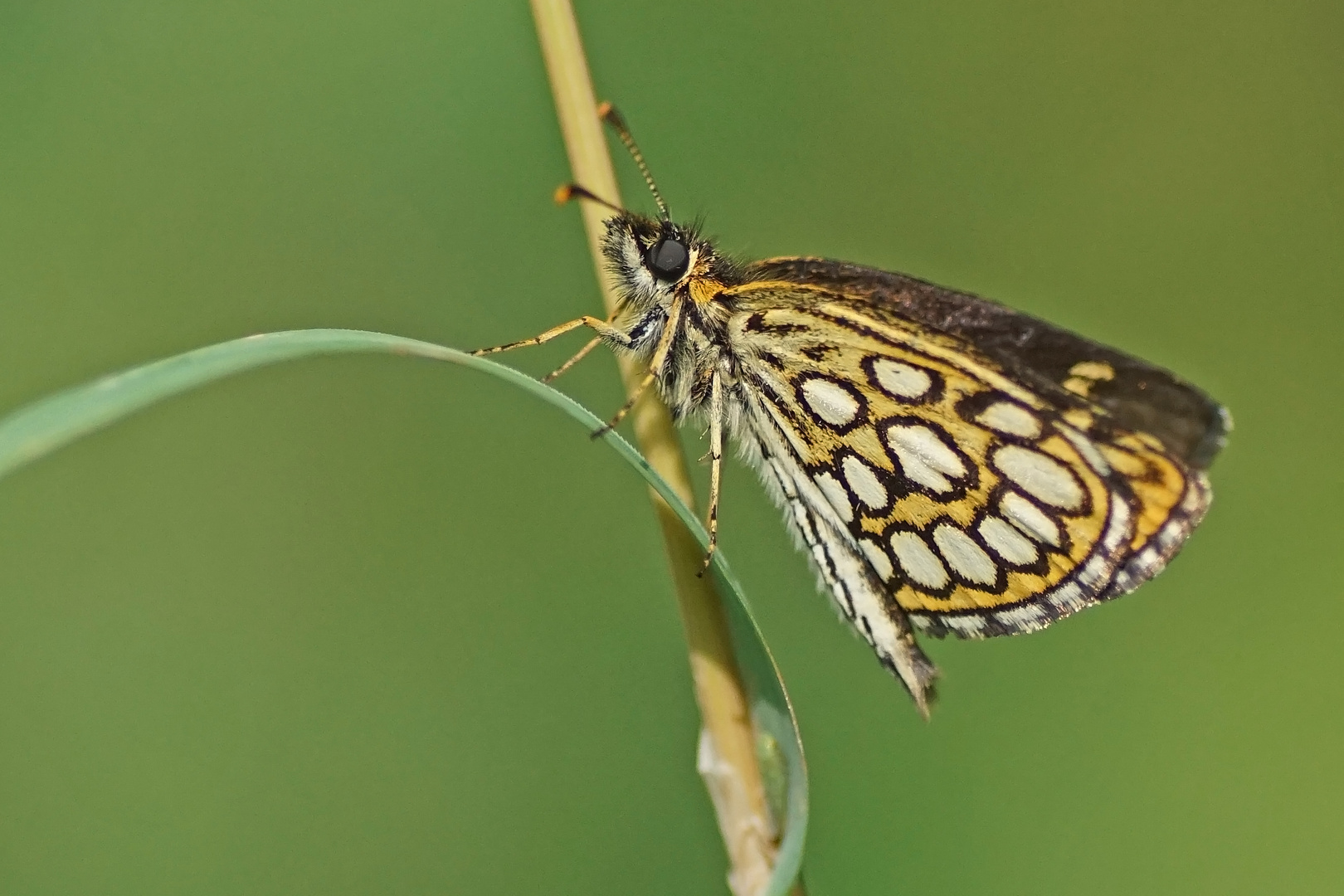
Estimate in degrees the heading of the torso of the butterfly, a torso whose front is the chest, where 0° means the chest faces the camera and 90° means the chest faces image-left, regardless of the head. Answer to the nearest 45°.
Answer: approximately 90°
